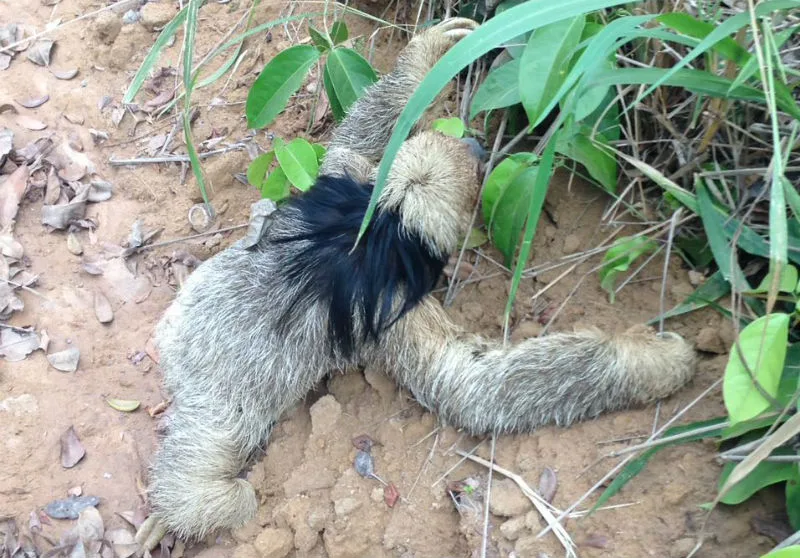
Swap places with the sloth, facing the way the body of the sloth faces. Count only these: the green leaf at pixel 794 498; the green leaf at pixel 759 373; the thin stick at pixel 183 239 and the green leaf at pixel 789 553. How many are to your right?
3

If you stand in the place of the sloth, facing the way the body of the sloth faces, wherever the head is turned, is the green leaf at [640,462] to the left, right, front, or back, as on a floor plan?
right

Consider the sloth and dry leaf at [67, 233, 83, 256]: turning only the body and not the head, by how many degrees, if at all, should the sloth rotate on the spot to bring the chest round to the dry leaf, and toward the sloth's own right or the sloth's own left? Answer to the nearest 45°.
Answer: approximately 90° to the sloth's own left

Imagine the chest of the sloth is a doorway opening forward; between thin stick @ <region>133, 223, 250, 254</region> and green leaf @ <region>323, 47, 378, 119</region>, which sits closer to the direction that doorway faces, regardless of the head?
the green leaf

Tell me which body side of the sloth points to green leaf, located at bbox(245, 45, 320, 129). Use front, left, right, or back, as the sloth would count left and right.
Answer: left

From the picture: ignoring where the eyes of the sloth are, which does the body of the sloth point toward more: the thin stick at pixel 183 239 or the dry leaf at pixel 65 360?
the thin stick

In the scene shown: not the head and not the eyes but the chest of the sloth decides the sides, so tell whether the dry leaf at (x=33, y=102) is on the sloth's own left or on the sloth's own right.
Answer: on the sloth's own left

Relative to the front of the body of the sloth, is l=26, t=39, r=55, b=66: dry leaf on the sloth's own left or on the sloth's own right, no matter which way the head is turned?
on the sloth's own left

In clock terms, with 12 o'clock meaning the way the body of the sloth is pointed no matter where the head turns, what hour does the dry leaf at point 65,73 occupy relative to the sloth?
The dry leaf is roughly at 9 o'clock from the sloth.

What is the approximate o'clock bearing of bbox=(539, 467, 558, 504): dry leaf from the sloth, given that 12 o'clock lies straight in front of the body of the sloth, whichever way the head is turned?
The dry leaf is roughly at 3 o'clock from the sloth.

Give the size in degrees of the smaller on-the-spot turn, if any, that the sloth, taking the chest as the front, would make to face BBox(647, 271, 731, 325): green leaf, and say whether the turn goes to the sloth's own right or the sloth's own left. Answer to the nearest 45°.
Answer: approximately 45° to the sloth's own right

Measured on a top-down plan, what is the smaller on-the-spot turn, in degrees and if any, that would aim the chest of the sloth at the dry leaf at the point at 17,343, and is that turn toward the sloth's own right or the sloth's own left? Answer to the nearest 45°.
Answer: approximately 135° to the sloth's own left

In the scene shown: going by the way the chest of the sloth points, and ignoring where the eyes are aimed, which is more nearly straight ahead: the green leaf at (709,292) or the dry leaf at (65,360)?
the green leaf

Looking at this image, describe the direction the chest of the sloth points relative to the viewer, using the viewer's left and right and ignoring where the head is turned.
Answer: facing away from the viewer and to the right of the viewer

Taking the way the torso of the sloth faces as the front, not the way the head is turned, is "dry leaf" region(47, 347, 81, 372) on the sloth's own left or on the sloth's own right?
on the sloth's own left

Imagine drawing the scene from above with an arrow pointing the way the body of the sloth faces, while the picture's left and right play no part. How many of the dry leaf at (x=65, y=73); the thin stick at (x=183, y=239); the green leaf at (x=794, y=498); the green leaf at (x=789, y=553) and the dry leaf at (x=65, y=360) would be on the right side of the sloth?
2
